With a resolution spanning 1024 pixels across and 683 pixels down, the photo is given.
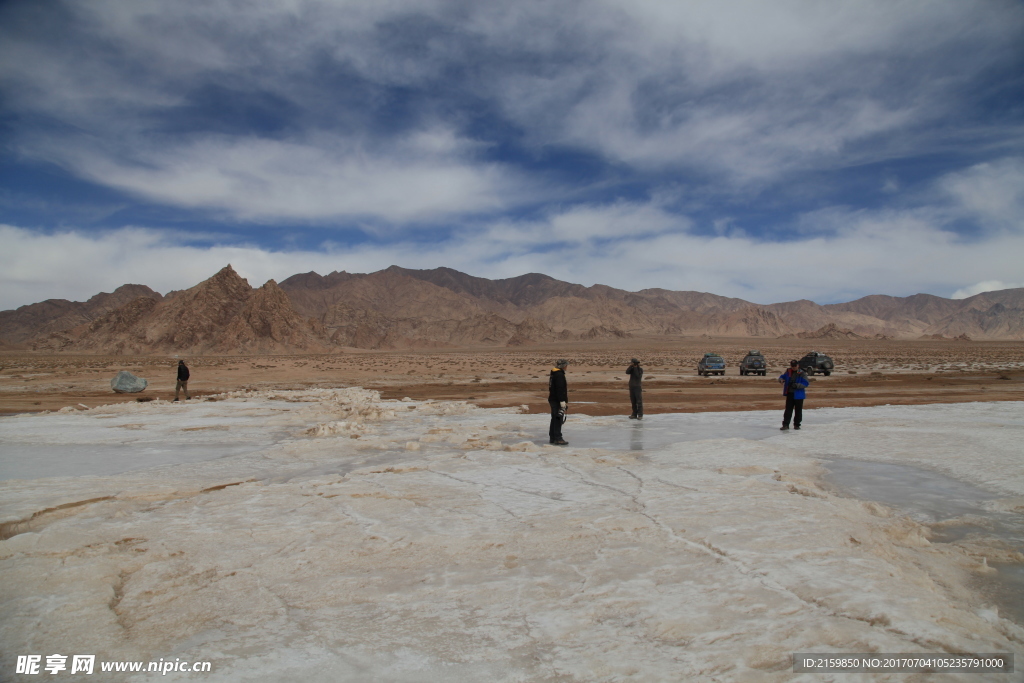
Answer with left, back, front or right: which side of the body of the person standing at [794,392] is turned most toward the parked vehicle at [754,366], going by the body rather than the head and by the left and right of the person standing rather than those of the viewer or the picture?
back

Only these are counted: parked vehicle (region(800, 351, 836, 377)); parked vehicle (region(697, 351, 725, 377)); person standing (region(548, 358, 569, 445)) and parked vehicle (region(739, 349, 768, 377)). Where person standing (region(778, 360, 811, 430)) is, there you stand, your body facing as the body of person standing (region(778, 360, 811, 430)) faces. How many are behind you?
3

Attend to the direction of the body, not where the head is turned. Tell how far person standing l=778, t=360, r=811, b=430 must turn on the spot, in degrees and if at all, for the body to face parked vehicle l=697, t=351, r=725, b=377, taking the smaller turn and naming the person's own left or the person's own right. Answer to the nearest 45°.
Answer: approximately 180°

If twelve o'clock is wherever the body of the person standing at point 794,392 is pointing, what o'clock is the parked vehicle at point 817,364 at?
The parked vehicle is roughly at 6 o'clock from the person standing.

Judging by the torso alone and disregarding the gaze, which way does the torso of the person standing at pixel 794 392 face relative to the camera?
toward the camera

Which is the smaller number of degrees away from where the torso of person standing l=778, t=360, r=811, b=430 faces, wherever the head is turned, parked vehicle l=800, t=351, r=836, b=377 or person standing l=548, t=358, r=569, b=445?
the person standing

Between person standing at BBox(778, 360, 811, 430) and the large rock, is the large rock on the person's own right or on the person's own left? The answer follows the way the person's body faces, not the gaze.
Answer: on the person's own right

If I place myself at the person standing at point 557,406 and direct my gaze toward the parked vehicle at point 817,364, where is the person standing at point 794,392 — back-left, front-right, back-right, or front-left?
front-right
